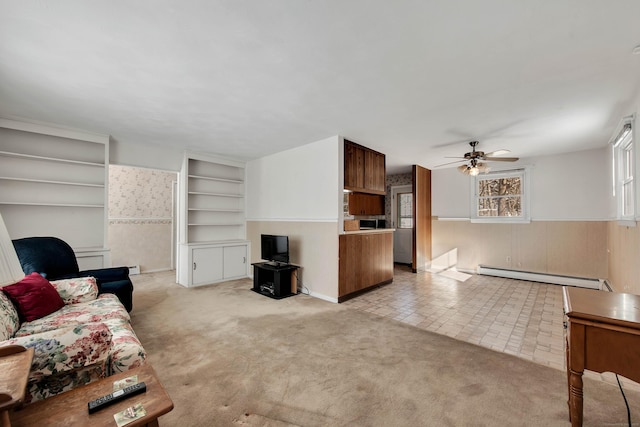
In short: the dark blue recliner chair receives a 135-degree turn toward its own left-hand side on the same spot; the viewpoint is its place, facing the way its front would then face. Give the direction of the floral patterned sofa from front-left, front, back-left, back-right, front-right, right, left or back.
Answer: back

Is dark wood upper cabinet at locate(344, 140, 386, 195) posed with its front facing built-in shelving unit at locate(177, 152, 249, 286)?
no

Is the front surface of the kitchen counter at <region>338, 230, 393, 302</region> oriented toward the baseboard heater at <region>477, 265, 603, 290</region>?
no

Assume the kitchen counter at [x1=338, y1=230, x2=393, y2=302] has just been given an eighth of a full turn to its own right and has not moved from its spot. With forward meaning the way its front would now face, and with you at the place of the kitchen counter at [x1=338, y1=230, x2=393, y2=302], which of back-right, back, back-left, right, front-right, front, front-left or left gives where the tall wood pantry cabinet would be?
back-left

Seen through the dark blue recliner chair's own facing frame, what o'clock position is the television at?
The television is roughly at 11 o'clock from the dark blue recliner chair.

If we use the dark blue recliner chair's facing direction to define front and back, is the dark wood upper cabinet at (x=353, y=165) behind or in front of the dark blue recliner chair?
in front

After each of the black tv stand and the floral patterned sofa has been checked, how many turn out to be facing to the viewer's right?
1

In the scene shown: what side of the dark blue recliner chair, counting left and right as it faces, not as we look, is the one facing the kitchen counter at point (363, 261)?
front

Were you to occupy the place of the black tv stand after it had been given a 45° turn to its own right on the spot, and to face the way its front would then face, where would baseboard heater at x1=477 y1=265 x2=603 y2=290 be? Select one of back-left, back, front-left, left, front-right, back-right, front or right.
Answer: back

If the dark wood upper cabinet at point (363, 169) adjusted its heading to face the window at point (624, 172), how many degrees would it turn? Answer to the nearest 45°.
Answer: approximately 45° to its left

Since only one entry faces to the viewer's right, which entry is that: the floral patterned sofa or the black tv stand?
the floral patterned sofa

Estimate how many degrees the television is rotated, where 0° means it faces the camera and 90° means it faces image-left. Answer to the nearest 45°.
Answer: approximately 45°

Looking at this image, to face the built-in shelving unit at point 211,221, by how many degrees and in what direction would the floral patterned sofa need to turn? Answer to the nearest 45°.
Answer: approximately 45° to its left

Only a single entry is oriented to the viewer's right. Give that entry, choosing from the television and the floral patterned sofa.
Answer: the floral patterned sofa

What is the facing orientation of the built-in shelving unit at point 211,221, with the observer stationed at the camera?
facing the viewer and to the right of the viewer

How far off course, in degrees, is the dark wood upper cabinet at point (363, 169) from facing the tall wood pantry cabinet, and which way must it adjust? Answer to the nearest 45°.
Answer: approximately 90° to its left

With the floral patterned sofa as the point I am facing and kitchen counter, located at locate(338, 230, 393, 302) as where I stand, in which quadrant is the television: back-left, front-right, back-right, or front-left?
front-right

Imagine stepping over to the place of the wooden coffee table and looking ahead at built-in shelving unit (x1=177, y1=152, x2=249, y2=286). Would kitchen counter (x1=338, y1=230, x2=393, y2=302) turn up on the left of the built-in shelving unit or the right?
right

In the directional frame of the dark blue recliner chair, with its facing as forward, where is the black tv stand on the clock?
The black tv stand is roughly at 11 o'clock from the dark blue recliner chair.

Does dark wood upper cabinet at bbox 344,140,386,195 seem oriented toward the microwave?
no

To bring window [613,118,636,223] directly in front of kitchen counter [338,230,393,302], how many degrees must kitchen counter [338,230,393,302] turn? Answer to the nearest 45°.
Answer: approximately 45° to its left
